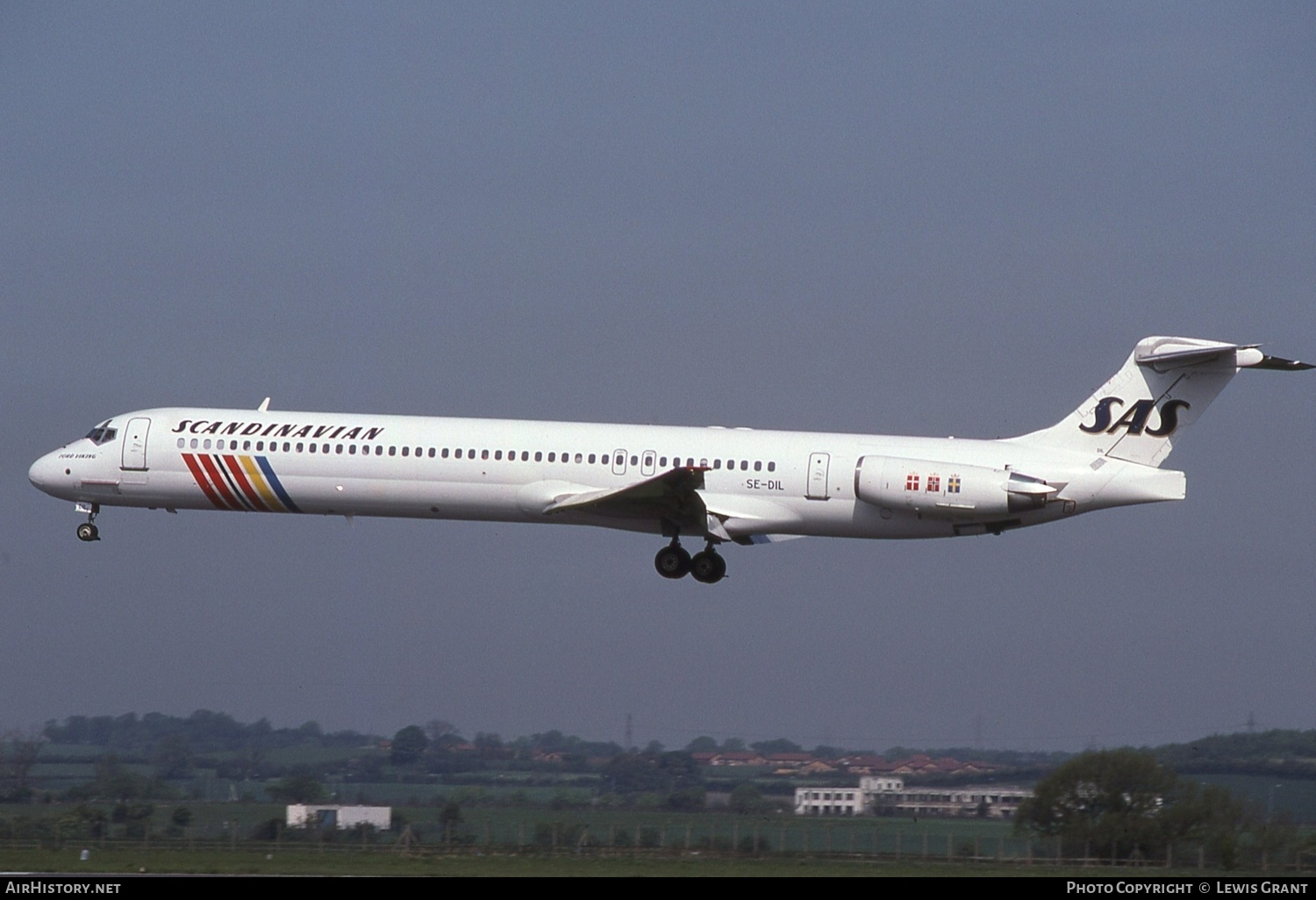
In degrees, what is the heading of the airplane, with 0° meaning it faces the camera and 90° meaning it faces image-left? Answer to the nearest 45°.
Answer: approximately 90°

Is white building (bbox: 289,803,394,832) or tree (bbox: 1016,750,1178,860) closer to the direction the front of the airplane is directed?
the white building
